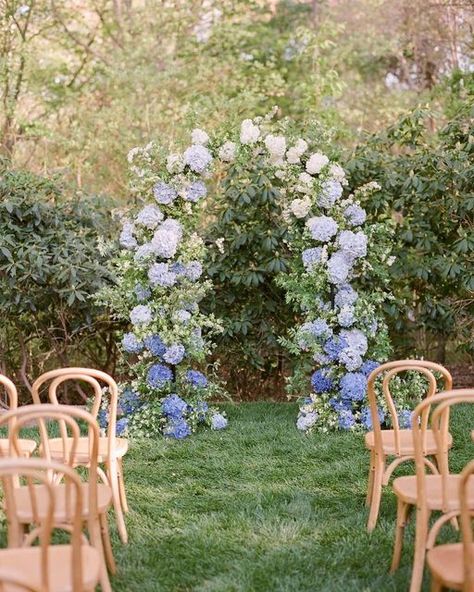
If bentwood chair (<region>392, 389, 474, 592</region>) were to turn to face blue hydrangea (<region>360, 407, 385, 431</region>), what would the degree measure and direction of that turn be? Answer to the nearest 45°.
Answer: approximately 45° to its right

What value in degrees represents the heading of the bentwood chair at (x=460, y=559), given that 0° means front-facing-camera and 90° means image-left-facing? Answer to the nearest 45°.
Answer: approximately 135°

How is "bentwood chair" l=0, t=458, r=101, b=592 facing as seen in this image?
away from the camera

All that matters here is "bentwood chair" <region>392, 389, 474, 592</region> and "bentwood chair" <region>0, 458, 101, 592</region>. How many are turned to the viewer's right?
0

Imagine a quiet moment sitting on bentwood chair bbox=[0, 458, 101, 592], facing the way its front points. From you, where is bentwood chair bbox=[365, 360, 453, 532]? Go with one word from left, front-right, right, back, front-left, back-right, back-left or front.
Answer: front-right

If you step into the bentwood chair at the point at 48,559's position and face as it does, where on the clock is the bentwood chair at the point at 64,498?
the bentwood chair at the point at 64,498 is roughly at 12 o'clock from the bentwood chair at the point at 48,559.

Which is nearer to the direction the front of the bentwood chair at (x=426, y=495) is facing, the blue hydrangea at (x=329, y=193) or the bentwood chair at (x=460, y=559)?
the blue hydrangea

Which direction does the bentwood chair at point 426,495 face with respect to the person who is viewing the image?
facing away from the viewer and to the left of the viewer

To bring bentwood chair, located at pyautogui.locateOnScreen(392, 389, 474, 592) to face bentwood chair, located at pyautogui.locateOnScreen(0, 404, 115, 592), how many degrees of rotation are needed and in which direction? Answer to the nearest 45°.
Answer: approximately 45° to its left

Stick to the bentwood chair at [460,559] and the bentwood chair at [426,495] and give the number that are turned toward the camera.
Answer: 0
